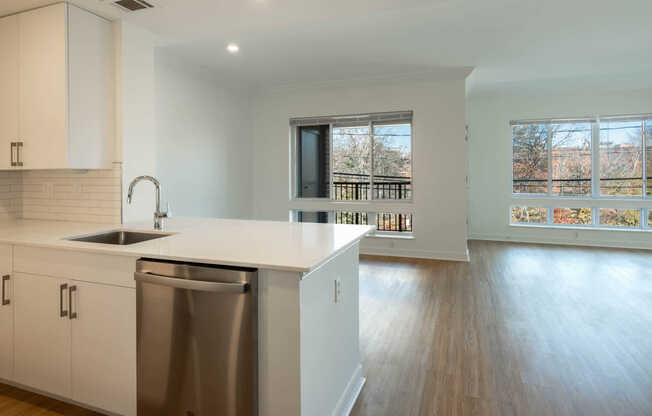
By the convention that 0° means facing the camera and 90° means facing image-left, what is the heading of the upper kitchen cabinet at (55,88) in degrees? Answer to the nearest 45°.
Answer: approximately 45°

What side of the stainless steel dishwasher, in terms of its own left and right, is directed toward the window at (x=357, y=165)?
back

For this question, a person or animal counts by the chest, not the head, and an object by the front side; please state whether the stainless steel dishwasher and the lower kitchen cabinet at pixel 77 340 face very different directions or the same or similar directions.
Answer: same or similar directions

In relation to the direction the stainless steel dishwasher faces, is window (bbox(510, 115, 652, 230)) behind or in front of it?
behind

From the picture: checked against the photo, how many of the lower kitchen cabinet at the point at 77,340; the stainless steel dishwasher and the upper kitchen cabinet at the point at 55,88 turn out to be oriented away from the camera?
0

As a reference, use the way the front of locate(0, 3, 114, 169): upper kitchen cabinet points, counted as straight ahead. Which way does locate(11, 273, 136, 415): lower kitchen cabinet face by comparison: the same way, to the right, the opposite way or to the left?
the same way

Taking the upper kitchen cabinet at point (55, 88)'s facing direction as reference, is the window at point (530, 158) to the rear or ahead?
to the rear

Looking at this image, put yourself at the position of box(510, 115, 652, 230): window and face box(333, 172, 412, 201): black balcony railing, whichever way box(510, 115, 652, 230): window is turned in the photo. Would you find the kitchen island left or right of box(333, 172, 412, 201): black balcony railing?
left

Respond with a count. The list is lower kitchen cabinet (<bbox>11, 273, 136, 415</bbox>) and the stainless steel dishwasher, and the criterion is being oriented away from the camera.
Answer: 0

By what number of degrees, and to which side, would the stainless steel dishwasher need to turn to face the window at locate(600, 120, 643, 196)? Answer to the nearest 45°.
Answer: approximately 180°

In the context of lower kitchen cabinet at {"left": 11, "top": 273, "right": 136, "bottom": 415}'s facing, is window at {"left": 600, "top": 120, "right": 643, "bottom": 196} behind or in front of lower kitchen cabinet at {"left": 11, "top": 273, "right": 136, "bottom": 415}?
behind
